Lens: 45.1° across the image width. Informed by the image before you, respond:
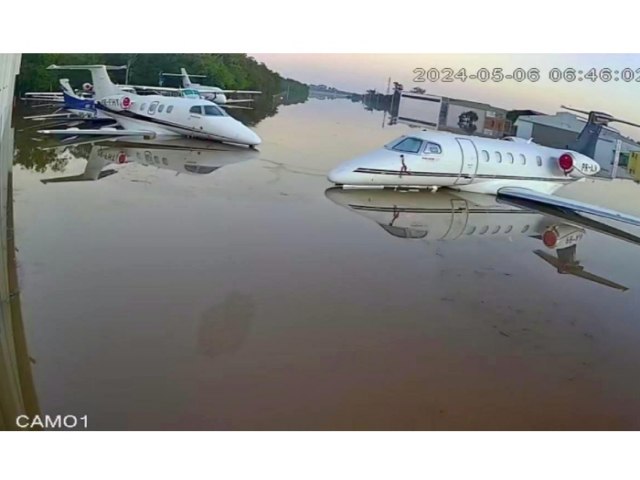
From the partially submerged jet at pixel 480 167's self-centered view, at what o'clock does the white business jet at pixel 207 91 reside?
The white business jet is roughly at 1 o'clock from the partially submerged jet.

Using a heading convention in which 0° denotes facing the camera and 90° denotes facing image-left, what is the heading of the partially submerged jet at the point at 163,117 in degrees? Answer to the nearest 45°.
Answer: approximately 315°

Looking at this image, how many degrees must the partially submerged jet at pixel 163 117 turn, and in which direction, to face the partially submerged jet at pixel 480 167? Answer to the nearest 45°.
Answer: approximately 45° to its left

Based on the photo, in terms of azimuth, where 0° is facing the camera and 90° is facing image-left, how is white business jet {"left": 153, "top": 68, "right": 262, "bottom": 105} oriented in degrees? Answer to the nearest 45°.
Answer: approximately 315°

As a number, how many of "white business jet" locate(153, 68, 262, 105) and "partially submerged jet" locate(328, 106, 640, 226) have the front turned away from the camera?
0

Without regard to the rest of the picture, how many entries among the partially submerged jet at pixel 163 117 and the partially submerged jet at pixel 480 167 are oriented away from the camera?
0

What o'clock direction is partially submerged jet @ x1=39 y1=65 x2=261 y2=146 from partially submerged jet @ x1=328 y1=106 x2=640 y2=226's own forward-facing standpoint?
partially submerged jet @ x1=39 y1=65 x2=261 y2=146 is roughly at 1 o'clock from partially submerged jet @ x1=328 y1=106 x2=640 y2=226.
